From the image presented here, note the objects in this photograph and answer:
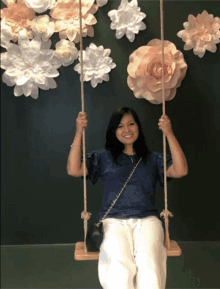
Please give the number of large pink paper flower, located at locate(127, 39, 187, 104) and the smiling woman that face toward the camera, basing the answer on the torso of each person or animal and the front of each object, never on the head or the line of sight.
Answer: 2

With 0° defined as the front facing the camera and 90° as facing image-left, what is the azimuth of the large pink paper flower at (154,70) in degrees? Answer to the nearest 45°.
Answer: approximately 0°

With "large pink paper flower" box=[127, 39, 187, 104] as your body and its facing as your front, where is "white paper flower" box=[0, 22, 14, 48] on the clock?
The white paper flower is roughly at 3 o'clock from the large pink paper flower.

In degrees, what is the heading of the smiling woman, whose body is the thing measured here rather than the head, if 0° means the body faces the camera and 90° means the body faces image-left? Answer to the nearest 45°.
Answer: approximately 0°
